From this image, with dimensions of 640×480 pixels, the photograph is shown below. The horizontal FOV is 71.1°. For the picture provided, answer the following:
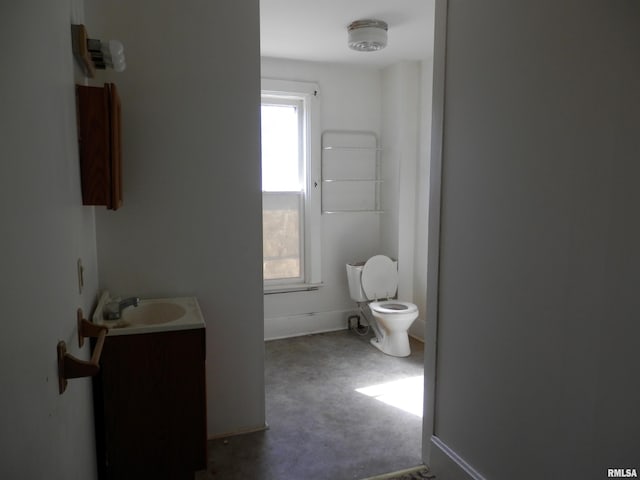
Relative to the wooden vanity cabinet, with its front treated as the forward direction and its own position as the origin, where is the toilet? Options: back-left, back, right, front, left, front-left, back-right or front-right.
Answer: front-left

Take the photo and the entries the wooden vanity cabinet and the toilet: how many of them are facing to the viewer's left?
0

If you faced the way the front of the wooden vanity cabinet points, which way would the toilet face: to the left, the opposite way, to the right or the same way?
to the right

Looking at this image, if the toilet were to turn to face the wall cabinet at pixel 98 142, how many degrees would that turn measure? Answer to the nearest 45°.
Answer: approximately 90° to its right

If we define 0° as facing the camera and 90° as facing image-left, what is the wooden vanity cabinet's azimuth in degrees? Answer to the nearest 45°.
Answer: approximately 270°

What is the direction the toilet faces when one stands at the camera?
facing the viewer and to the right of the viewer
